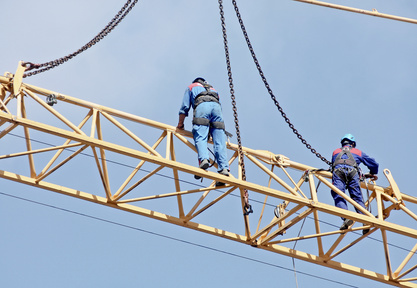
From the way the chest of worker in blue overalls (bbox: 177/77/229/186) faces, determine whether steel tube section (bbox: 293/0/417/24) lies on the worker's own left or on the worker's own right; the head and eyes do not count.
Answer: on the worker's own right
